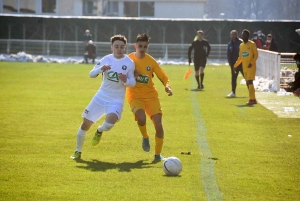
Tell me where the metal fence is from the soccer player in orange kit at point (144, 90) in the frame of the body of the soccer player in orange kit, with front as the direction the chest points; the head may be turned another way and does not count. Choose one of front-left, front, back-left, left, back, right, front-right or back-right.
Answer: back

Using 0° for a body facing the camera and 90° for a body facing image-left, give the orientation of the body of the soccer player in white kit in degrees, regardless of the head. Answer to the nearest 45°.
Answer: approximately 0°

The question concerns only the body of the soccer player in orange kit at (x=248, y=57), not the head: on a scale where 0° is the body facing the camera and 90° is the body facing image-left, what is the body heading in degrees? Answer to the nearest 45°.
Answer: approximately 45°

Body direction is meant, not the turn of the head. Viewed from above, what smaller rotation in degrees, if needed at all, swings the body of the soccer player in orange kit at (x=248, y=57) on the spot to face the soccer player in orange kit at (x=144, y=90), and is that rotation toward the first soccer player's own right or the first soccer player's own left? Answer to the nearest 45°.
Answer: approximately 45° to the first soccer player's own left

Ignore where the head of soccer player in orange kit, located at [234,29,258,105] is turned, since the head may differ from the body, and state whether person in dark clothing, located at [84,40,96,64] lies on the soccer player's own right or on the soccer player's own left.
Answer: on the soccer player's own right

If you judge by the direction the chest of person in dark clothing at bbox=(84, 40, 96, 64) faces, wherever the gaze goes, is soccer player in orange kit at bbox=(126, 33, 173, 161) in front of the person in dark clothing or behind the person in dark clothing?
in front

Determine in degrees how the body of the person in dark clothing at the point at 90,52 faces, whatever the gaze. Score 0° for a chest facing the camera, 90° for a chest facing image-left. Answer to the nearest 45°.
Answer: approximately 0°

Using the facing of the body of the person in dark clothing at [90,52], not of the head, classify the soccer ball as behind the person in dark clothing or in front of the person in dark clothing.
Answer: in front

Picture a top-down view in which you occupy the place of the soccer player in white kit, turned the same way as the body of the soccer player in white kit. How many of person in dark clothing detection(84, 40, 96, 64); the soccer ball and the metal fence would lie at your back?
2
